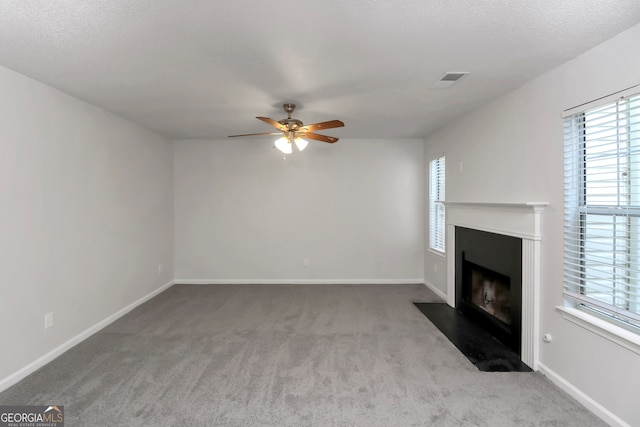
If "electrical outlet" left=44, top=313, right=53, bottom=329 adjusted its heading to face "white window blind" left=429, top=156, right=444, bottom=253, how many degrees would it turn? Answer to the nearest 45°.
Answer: approximately 45° to its left

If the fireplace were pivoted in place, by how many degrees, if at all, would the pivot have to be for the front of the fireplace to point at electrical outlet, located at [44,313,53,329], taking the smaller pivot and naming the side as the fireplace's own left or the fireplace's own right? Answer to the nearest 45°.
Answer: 0° — it already faces it

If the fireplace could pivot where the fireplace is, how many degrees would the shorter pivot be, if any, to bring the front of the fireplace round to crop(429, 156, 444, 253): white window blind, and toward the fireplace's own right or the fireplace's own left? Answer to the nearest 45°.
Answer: approximately 90° to the fireplace's own right

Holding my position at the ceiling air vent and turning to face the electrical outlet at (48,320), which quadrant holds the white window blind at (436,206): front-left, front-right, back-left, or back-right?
back-right

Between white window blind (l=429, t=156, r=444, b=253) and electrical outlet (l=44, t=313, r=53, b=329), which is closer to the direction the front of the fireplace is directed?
the electrical outlet

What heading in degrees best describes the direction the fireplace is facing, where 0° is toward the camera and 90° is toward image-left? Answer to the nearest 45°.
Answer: approximately 45°

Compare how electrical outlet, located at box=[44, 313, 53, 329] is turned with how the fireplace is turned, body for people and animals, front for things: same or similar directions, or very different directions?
very different directions

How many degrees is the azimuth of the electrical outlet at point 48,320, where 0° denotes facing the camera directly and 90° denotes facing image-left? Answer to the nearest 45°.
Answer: approximately 315°

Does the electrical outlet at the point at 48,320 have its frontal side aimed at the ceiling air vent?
yes
